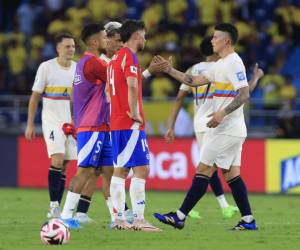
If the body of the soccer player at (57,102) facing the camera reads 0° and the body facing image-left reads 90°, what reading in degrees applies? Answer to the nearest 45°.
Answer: approximately 315°

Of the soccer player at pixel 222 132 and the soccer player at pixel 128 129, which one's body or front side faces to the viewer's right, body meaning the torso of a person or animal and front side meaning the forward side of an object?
the soccer player at pixel 128 129

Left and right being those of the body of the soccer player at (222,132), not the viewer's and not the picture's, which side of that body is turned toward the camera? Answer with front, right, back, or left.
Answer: left

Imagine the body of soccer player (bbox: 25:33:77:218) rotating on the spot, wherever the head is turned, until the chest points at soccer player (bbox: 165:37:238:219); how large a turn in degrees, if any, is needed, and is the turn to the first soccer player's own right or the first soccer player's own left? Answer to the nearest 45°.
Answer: approximately 45° to the first soccer player's own left

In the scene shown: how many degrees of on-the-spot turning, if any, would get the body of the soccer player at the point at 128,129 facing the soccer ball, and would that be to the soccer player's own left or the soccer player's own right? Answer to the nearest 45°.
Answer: approximately 135° to the soccer player's own right

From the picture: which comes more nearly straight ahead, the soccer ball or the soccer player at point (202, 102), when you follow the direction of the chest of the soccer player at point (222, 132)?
the soccer ball

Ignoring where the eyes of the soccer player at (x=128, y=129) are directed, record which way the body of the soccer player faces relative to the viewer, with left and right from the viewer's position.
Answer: facing to the right of the viewer

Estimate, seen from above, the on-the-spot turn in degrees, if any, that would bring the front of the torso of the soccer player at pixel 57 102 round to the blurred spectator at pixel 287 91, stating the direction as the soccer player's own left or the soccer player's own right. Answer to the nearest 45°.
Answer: approximately 90° to the soccer player's own left

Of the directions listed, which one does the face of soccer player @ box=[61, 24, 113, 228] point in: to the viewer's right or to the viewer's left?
to the viewer's right
